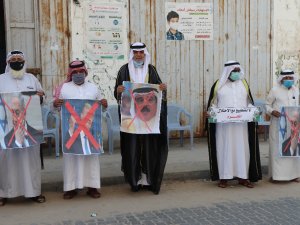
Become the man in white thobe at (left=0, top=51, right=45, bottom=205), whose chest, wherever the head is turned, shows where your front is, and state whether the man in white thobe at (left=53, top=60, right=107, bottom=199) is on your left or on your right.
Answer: on your left

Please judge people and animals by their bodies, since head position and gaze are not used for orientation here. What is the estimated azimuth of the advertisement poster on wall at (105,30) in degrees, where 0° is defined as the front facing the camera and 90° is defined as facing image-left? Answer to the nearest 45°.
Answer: approximately 0°

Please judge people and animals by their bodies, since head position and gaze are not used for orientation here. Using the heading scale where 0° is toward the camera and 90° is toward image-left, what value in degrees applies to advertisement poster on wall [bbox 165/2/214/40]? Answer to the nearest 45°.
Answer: approximately 0°

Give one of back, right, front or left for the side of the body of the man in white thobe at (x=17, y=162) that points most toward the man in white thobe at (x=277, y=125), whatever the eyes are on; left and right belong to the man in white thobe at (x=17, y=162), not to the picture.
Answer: left

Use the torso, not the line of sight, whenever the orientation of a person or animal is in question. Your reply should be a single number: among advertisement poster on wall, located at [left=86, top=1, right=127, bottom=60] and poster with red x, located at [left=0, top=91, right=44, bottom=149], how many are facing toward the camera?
2

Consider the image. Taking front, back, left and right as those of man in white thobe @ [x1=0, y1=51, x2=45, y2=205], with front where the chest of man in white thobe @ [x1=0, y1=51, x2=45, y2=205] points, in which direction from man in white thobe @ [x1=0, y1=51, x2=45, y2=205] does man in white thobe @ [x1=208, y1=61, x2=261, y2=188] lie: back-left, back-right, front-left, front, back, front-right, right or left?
left
